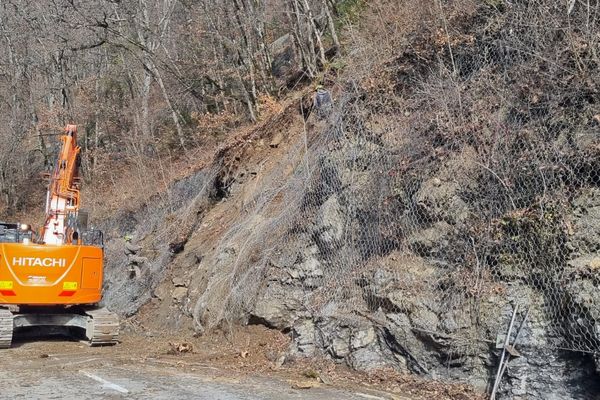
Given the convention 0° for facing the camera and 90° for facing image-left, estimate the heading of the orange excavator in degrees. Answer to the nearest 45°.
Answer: approximately 180°
